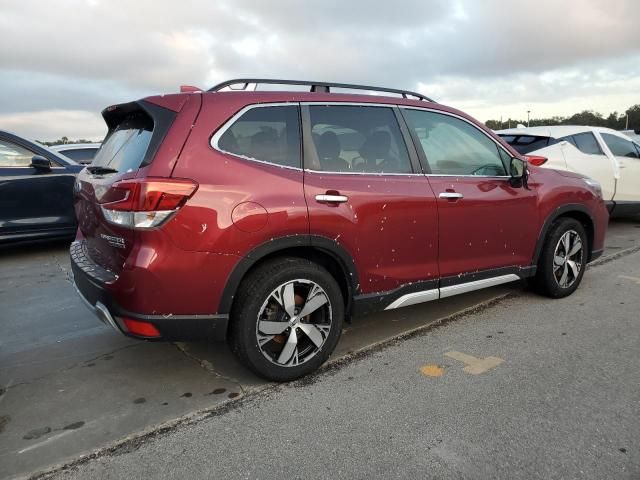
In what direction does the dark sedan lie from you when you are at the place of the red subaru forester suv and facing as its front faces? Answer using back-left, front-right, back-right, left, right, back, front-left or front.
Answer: left

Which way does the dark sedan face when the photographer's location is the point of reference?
facing to the right of the viewer

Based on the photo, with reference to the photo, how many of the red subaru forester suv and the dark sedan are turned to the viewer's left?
0

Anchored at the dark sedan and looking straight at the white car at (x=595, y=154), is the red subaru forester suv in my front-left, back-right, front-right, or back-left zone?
front-right

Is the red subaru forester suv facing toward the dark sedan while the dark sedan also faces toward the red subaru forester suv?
no

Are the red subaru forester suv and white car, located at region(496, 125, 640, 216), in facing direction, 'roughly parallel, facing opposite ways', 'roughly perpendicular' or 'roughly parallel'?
roughly parallel

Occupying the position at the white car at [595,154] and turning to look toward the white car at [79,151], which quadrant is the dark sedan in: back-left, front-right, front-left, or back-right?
front-left

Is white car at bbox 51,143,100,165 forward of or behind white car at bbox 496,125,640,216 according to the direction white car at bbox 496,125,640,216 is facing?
behind

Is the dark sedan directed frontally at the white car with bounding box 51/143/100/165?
no

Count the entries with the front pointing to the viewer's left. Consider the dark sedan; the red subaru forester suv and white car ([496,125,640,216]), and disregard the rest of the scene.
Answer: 0

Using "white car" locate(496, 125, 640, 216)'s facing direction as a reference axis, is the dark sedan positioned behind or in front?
behind

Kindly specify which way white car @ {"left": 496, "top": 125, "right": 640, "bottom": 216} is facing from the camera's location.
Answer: facing away from the viewer and to the right of the viewer

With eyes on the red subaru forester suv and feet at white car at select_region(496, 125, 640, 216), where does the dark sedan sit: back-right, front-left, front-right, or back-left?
front-right

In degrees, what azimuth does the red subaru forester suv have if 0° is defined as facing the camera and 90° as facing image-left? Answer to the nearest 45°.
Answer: approximately 225°

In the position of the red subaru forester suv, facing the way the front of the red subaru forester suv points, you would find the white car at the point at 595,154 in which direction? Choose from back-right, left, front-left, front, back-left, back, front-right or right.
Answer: front
